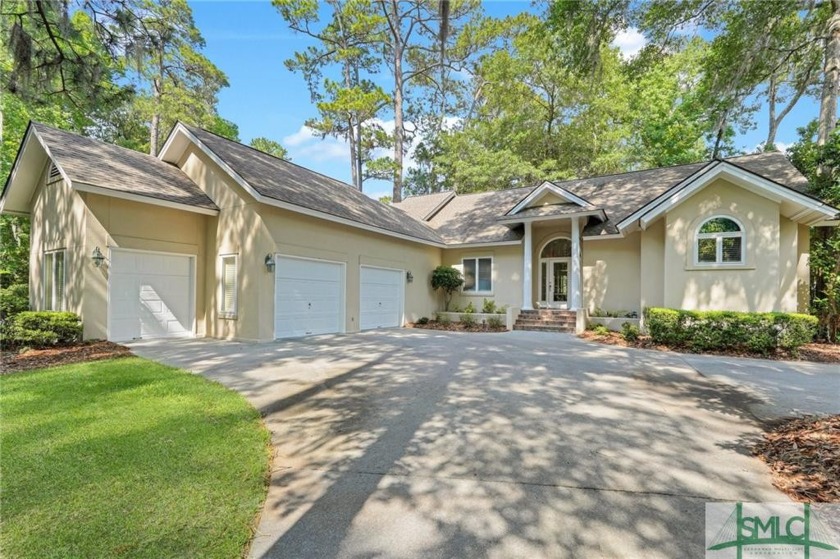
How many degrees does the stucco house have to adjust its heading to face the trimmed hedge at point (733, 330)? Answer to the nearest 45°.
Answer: approximately 90° to its left

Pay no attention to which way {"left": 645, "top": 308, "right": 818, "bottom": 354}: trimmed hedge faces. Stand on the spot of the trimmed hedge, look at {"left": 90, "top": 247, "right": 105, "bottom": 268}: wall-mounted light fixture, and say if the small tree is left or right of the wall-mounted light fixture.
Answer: right

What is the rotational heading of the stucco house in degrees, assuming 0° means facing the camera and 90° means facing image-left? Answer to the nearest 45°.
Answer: approximately 0°

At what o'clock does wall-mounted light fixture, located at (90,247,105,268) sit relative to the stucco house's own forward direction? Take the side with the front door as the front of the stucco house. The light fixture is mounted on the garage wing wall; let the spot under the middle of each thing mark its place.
The wall-mounted light fixture is roughly at 2 o'clock from the stucco house.

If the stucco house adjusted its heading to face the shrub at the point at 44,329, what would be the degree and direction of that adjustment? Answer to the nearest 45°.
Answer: approximately 45° to its right
